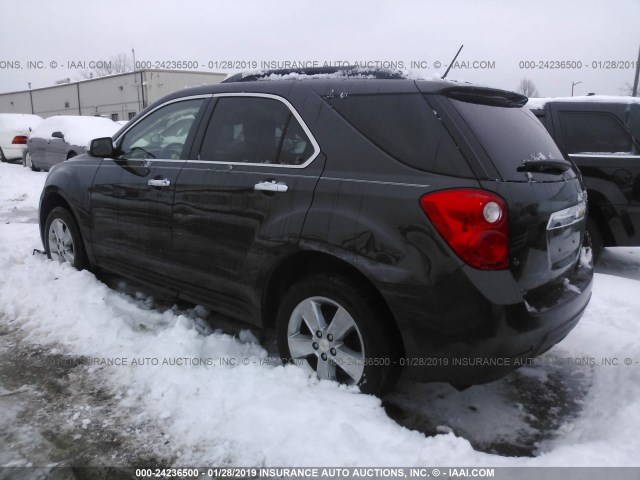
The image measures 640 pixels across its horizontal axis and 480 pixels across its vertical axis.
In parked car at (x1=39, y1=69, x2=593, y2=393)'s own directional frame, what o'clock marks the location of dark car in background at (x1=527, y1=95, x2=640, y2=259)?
The dark car in background is roughly at 3 o'clock from the parked car.

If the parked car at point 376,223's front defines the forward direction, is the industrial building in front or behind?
in front

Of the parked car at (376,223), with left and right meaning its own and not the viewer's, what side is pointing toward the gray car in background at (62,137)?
front

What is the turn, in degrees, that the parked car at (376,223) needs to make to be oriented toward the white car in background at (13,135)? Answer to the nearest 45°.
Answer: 0° — it already faces it

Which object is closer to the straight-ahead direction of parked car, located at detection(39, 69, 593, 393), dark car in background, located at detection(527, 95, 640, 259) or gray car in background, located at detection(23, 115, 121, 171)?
the gray car in background

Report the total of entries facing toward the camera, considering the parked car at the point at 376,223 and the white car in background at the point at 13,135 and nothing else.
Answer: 0

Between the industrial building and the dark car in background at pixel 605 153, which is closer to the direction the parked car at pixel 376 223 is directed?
the industrial building

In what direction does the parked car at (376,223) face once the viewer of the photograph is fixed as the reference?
facing away from the viewer and to the left of the viewer

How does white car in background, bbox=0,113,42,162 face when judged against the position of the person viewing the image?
facing away from the viewer and to the left of the viewer
